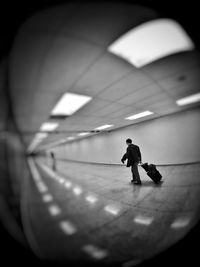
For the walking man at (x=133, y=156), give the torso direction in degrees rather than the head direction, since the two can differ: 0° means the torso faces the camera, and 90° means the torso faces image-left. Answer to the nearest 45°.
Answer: approximately 135°
